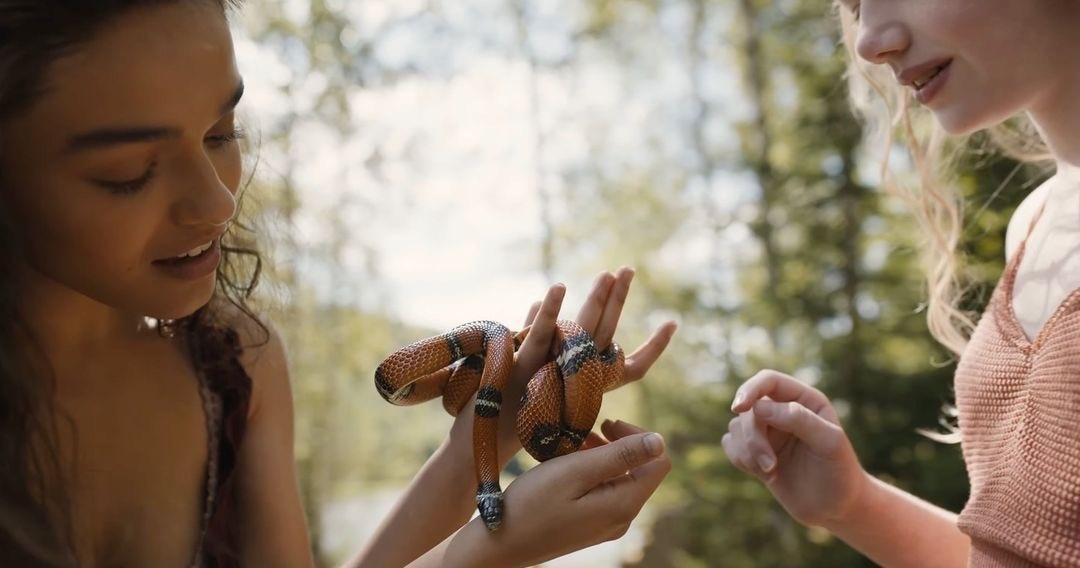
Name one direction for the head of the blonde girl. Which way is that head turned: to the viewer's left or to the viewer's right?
to the viewer's left

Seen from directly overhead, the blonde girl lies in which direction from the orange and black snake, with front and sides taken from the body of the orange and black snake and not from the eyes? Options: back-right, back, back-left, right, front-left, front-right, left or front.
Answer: left

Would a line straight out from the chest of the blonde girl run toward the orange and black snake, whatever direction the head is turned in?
yes

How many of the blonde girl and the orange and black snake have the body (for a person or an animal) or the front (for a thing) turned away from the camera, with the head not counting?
0

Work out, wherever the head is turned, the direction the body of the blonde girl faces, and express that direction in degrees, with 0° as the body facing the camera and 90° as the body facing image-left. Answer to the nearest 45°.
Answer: approximately 45°
